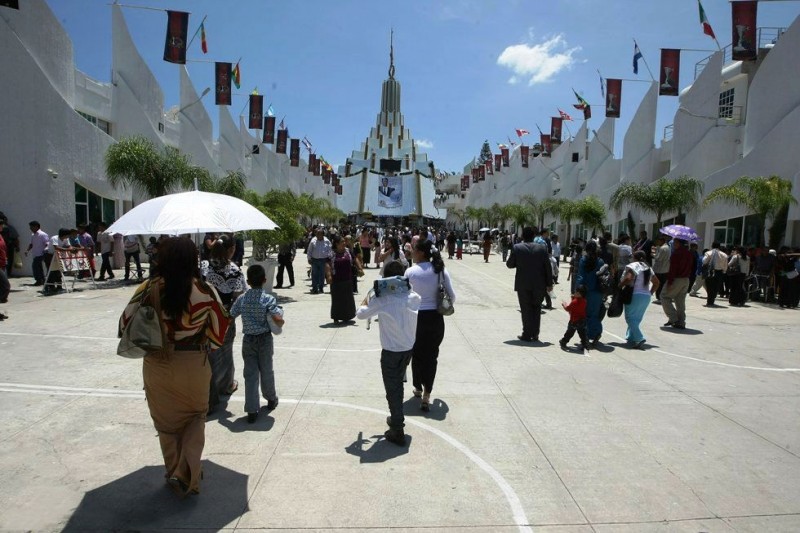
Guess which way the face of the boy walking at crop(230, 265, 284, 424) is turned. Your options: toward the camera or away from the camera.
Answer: away from the camera

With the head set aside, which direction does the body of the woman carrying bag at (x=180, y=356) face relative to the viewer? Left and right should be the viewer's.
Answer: facing away from the viewer

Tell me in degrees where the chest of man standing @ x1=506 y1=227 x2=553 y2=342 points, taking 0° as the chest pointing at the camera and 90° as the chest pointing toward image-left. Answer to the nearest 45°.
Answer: approximately 180°

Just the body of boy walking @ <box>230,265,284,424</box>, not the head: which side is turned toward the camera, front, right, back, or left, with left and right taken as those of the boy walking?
back

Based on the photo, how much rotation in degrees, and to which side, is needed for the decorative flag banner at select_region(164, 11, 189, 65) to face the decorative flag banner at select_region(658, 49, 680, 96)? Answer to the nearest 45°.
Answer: approximately 90° to its left

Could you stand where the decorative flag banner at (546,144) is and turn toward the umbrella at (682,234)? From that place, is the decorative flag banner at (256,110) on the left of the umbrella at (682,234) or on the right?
right

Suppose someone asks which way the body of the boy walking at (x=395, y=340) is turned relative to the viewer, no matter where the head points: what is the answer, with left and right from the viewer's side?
facing away from the viewer

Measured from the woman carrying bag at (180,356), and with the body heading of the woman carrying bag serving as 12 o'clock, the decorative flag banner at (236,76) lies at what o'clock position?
The decorative flag banner is roughly at 12 o'clock from the woman carrying bag.

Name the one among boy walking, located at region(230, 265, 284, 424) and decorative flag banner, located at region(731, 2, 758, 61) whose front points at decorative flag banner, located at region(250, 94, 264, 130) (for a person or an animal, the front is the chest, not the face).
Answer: the boy walking

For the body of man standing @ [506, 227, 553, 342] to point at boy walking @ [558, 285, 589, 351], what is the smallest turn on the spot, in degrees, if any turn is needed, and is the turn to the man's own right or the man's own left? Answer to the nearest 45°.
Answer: approximately 90° to the man's own right

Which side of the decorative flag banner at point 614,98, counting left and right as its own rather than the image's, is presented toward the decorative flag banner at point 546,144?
back

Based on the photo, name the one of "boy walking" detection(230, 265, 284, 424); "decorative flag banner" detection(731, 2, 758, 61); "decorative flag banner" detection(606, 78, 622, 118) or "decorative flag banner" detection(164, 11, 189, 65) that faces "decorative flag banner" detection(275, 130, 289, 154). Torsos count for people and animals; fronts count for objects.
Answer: the boy walking

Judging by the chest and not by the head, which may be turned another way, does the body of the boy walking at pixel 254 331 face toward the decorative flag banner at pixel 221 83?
yes

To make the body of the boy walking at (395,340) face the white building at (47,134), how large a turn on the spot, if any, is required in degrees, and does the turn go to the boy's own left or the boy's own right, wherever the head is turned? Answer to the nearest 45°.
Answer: approximately 45° to the boy's own left
